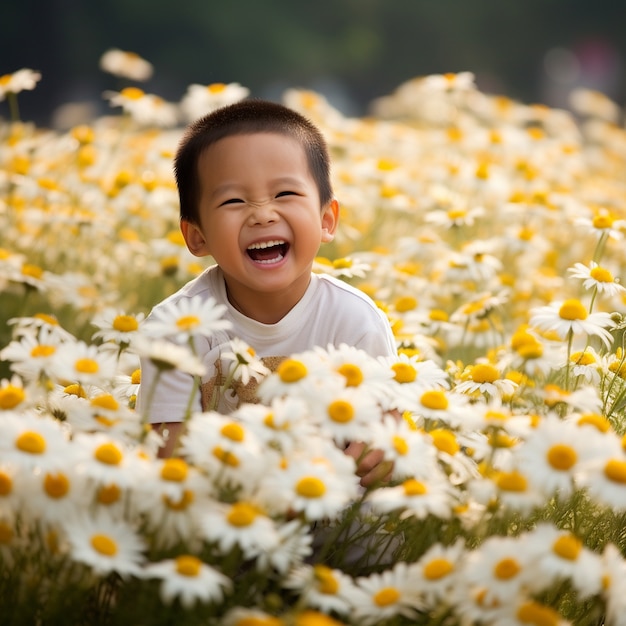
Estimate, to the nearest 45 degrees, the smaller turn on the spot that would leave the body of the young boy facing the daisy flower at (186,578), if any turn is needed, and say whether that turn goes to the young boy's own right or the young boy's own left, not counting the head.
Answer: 0° — they already face it

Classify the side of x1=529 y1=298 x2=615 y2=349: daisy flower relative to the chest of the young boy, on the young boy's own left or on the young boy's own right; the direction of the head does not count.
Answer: on the young boy's own left

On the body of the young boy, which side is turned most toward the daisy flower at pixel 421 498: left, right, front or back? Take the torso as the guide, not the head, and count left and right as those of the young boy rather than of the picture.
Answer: front

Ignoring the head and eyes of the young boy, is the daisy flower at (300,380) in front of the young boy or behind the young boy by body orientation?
in front

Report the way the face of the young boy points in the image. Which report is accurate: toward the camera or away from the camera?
toward the camera

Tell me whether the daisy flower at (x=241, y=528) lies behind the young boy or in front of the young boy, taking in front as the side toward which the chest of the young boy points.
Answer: in front

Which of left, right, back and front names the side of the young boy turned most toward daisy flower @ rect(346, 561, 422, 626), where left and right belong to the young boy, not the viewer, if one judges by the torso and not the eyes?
front

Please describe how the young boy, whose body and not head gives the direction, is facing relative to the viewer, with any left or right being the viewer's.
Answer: facing the viewer

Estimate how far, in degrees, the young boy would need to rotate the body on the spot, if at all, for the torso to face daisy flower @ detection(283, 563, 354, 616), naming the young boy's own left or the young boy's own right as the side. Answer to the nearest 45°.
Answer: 0° — they already face it
